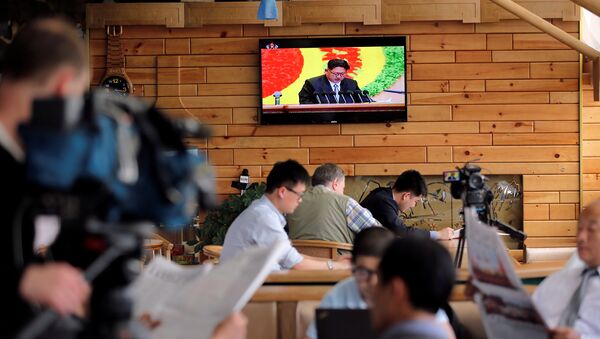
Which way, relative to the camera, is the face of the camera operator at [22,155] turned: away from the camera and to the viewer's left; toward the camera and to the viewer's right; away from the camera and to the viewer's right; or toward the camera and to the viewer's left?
away from the camera and to the viewer's right

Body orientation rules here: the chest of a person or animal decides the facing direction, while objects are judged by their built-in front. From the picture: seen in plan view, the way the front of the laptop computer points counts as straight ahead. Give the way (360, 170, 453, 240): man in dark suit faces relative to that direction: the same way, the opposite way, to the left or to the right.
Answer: to the right

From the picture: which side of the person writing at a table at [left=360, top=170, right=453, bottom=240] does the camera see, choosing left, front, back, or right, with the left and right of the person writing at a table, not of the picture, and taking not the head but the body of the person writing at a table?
right

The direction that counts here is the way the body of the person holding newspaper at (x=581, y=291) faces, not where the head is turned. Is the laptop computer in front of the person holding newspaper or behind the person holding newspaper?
in front

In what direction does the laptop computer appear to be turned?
away from the camera

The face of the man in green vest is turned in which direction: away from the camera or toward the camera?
away from the camera

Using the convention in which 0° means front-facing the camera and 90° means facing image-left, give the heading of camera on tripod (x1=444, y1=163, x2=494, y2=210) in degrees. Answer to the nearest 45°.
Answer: approximately 135°

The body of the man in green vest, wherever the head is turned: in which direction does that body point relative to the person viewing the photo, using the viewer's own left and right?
facing away from the viewer and to the right of the viewer
